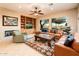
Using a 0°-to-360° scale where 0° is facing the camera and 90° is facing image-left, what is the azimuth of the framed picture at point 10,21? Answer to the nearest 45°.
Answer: approximately 315°

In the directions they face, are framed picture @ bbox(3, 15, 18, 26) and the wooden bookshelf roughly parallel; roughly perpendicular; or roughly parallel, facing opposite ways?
roughly parallel

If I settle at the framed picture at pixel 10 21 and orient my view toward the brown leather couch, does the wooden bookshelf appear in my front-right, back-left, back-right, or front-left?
front-left

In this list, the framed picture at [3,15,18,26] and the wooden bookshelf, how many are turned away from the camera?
0

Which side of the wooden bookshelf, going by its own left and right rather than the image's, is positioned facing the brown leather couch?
front

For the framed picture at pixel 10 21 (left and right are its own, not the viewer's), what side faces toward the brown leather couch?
front

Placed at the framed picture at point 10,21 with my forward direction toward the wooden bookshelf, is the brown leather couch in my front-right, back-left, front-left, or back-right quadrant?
front-right
